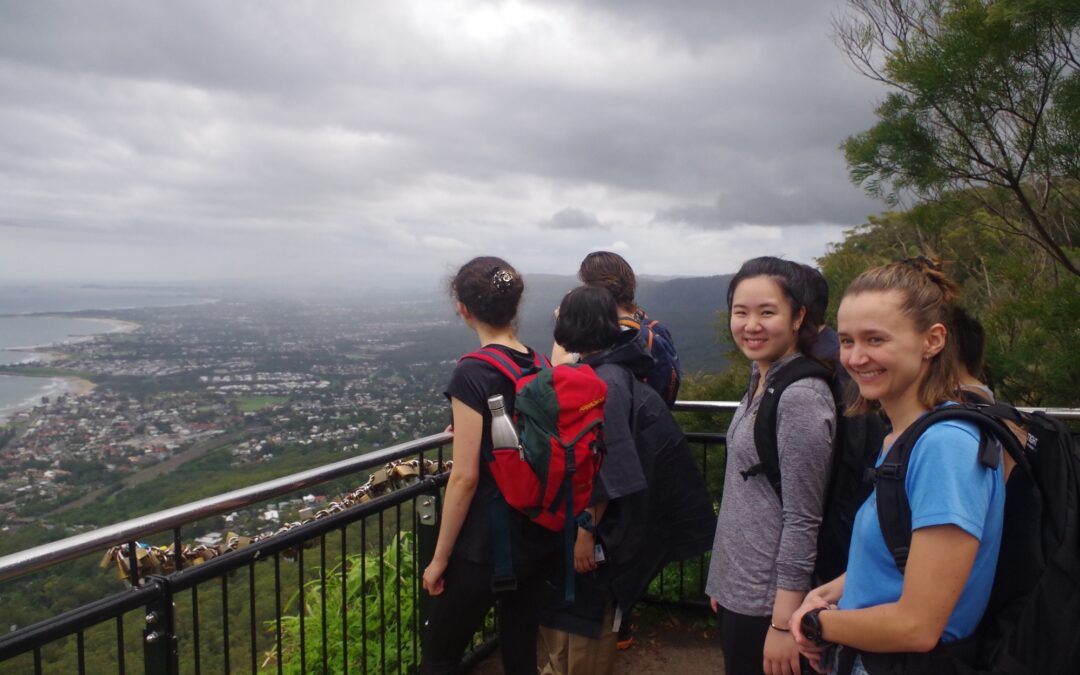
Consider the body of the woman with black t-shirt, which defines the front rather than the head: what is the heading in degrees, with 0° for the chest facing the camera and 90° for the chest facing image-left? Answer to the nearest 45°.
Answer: approximately 135°

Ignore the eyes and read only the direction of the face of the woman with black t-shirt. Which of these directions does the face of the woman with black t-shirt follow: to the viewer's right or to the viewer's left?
to the viewer's left

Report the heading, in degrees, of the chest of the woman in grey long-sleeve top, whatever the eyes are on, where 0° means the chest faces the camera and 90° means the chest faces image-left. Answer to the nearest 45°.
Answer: approximately 45°

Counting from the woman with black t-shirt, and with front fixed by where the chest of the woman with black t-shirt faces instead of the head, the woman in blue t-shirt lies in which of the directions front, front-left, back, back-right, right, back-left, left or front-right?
back

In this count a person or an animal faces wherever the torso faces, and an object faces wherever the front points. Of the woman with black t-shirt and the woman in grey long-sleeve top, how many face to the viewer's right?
0

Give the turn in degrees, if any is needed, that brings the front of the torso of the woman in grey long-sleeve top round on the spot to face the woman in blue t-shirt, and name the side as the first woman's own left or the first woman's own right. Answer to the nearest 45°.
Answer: approximately 90° to the first woman's own left
